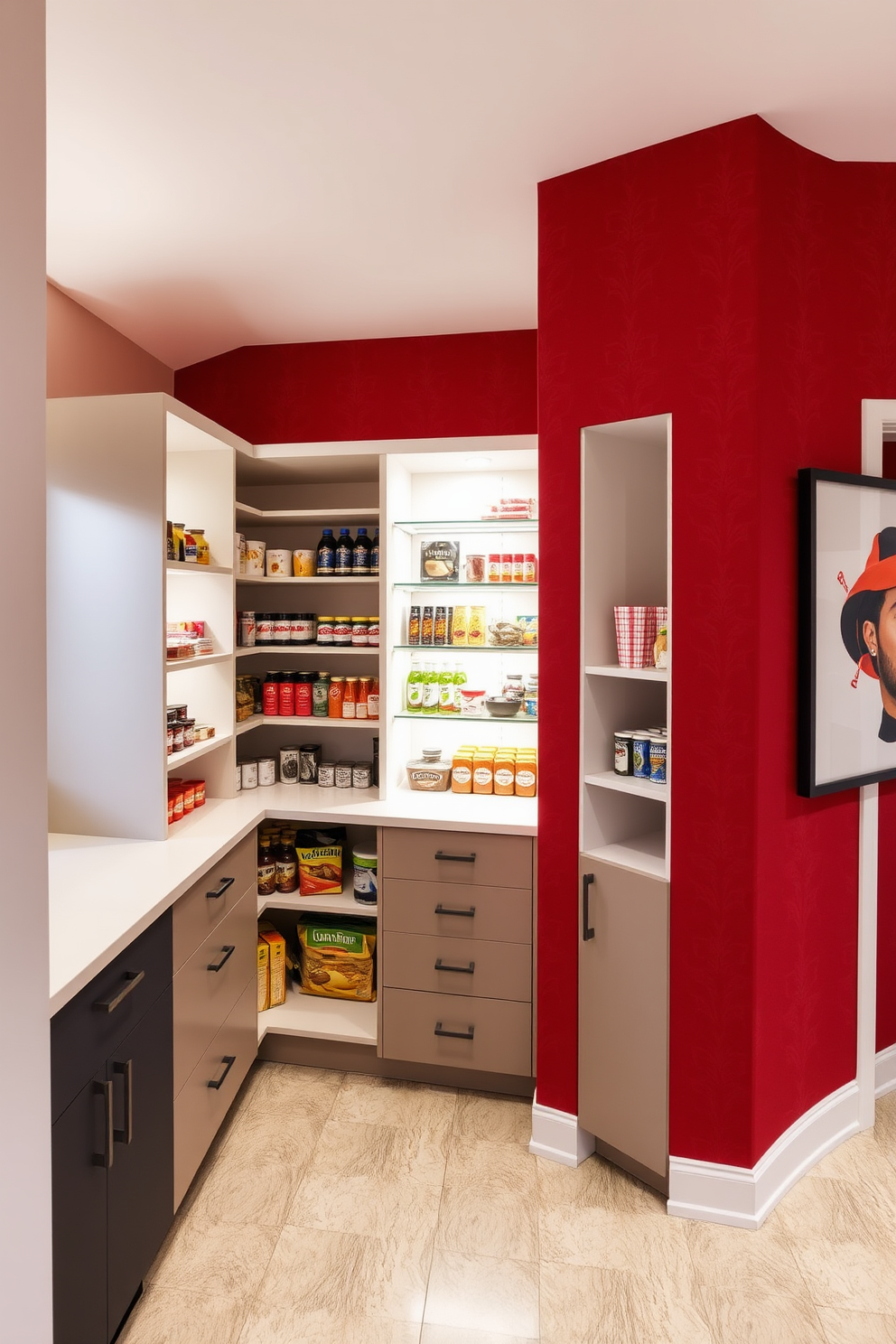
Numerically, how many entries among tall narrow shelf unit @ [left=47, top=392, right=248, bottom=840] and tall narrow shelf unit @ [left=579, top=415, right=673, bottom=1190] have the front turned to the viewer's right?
1

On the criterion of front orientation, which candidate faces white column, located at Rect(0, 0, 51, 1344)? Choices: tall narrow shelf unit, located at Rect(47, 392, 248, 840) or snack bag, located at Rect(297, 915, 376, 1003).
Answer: the snack bag

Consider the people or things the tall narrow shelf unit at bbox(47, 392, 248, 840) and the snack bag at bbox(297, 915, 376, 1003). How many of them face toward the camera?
1

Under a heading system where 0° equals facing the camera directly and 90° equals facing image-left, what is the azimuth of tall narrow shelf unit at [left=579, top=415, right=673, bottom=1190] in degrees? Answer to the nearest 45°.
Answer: approximately 45°

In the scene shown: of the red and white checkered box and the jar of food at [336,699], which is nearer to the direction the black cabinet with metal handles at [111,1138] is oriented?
the red and white checkered box

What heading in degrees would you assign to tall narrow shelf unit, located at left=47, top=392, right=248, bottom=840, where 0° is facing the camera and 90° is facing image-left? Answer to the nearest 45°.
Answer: approximately 270°

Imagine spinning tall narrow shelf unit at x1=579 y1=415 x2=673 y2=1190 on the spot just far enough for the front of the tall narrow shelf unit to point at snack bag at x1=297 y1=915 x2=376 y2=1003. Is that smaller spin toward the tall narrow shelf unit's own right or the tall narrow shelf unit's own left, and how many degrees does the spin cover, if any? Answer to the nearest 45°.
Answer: approximately 90° to the tall narrow shelf unit's own right

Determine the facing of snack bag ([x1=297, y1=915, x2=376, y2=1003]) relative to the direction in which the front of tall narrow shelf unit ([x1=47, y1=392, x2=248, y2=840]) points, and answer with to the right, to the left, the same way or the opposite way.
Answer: to the right

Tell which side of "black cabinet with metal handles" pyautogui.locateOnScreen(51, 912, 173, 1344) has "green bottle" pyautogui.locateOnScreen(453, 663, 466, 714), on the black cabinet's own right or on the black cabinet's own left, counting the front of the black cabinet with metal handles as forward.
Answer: on the black cabinet's own left

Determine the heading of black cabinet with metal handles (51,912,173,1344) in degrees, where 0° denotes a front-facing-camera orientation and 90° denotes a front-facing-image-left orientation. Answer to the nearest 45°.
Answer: approximately 315°

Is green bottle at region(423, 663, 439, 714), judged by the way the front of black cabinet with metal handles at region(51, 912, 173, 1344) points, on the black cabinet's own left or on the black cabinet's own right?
on the black cabinet's own left
